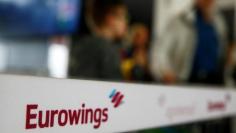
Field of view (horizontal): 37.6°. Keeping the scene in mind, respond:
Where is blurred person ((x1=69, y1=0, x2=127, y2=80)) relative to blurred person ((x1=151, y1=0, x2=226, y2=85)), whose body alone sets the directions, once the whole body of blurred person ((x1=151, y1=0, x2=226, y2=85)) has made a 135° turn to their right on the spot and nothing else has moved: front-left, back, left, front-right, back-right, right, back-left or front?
front-left
